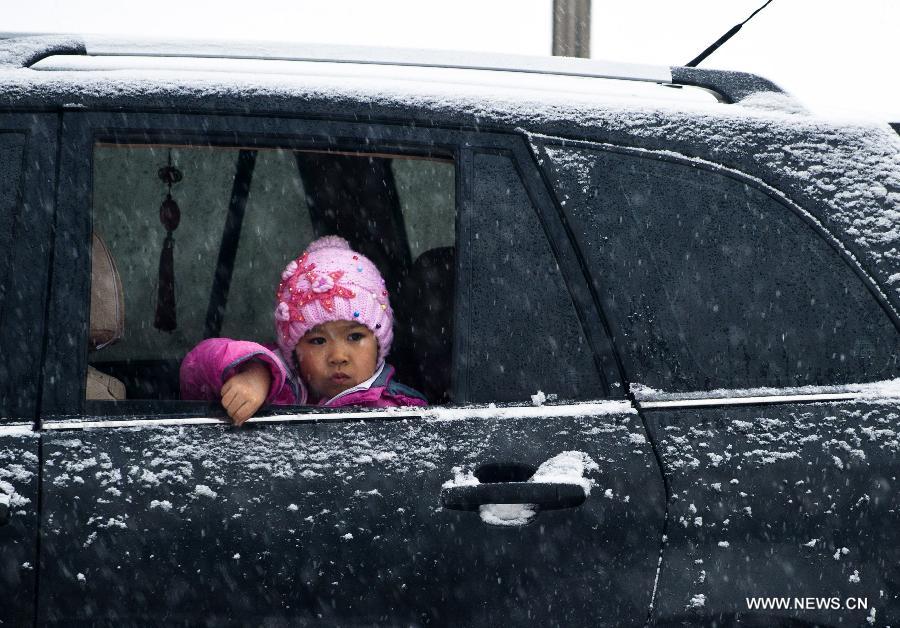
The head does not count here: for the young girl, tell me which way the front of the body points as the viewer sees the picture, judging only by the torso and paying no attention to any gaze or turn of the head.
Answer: toward the camera

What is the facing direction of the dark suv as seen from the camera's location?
facing to the left of the viewer

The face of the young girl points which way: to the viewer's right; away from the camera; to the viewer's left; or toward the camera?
toward the camera
